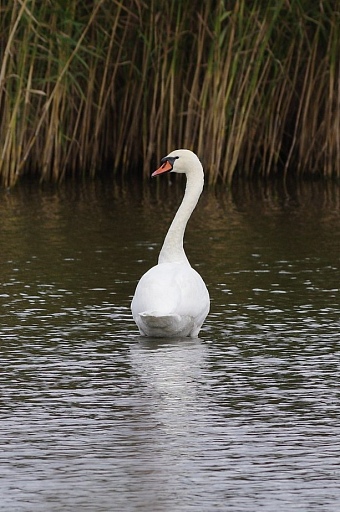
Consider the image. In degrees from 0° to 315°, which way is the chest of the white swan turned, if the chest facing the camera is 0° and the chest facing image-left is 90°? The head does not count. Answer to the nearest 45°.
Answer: approximately 180°
